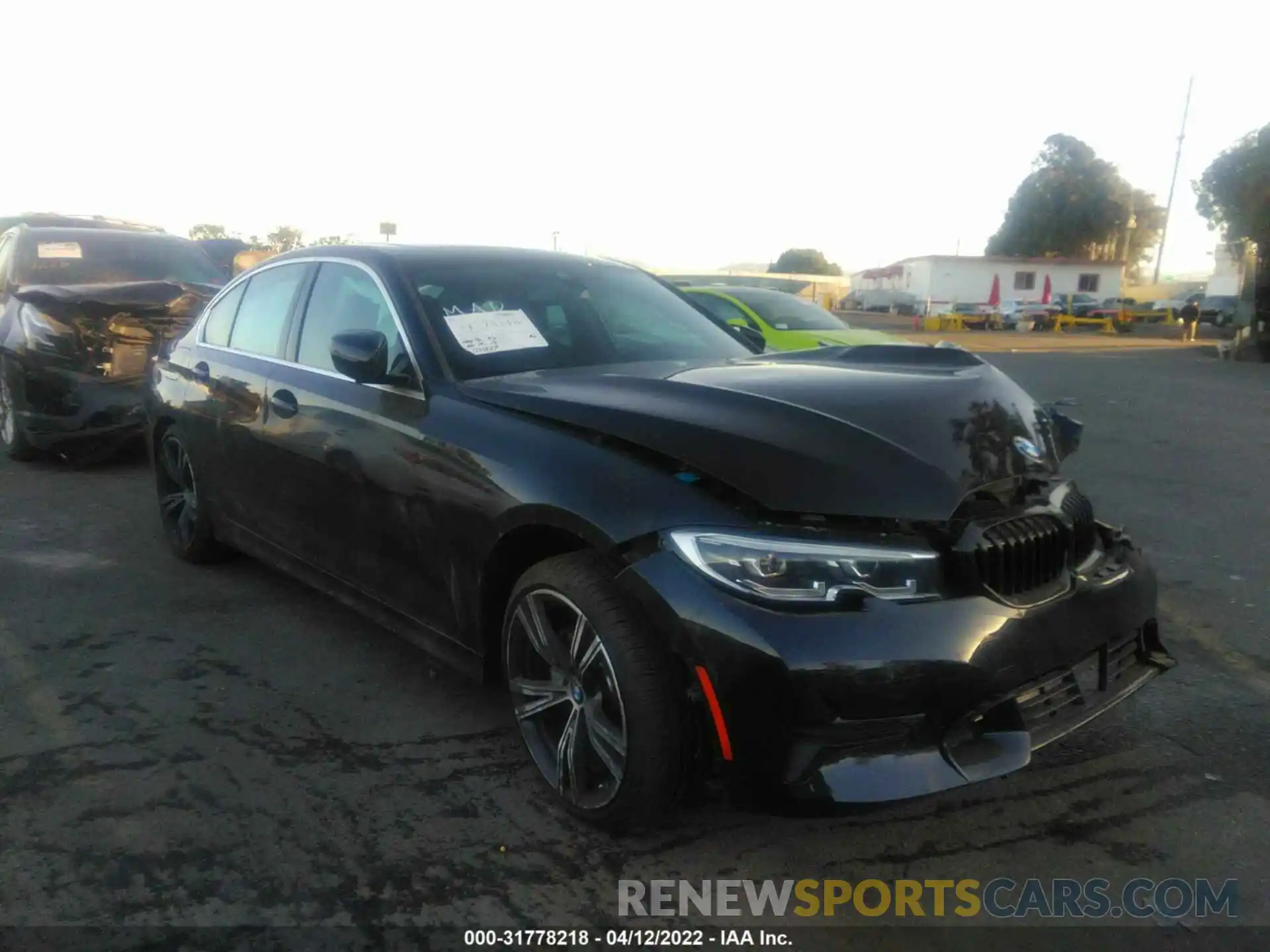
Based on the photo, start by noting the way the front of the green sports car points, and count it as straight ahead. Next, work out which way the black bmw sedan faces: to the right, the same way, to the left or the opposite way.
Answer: the same way

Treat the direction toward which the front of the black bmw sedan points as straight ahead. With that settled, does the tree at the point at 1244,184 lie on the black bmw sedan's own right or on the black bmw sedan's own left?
on the black bmw sedan's own left

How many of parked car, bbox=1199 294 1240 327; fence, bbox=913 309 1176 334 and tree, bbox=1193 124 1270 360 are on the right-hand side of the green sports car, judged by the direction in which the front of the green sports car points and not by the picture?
0

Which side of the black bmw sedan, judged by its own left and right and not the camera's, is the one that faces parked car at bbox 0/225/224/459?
back

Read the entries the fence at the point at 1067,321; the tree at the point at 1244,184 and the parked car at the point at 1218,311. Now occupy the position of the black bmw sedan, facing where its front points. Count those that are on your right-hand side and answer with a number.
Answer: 0

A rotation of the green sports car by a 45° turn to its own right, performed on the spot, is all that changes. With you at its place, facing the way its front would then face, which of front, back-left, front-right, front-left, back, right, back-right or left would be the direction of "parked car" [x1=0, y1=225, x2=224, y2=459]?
front-right

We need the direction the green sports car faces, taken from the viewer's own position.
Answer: facing the viewer and to the right of the viewer

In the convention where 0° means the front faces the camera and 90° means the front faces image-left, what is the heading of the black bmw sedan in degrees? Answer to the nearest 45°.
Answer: approximately 315°

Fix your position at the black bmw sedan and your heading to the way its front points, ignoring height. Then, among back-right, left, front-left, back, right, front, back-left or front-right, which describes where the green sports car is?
back-left

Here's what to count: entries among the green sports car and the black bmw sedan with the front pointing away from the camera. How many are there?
0

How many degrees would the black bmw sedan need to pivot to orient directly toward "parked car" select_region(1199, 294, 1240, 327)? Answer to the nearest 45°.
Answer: approximately 90° to its left

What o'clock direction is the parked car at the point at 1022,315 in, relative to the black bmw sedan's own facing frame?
The parked car is roughly at 8 o'clock from the black bmw sedan.
